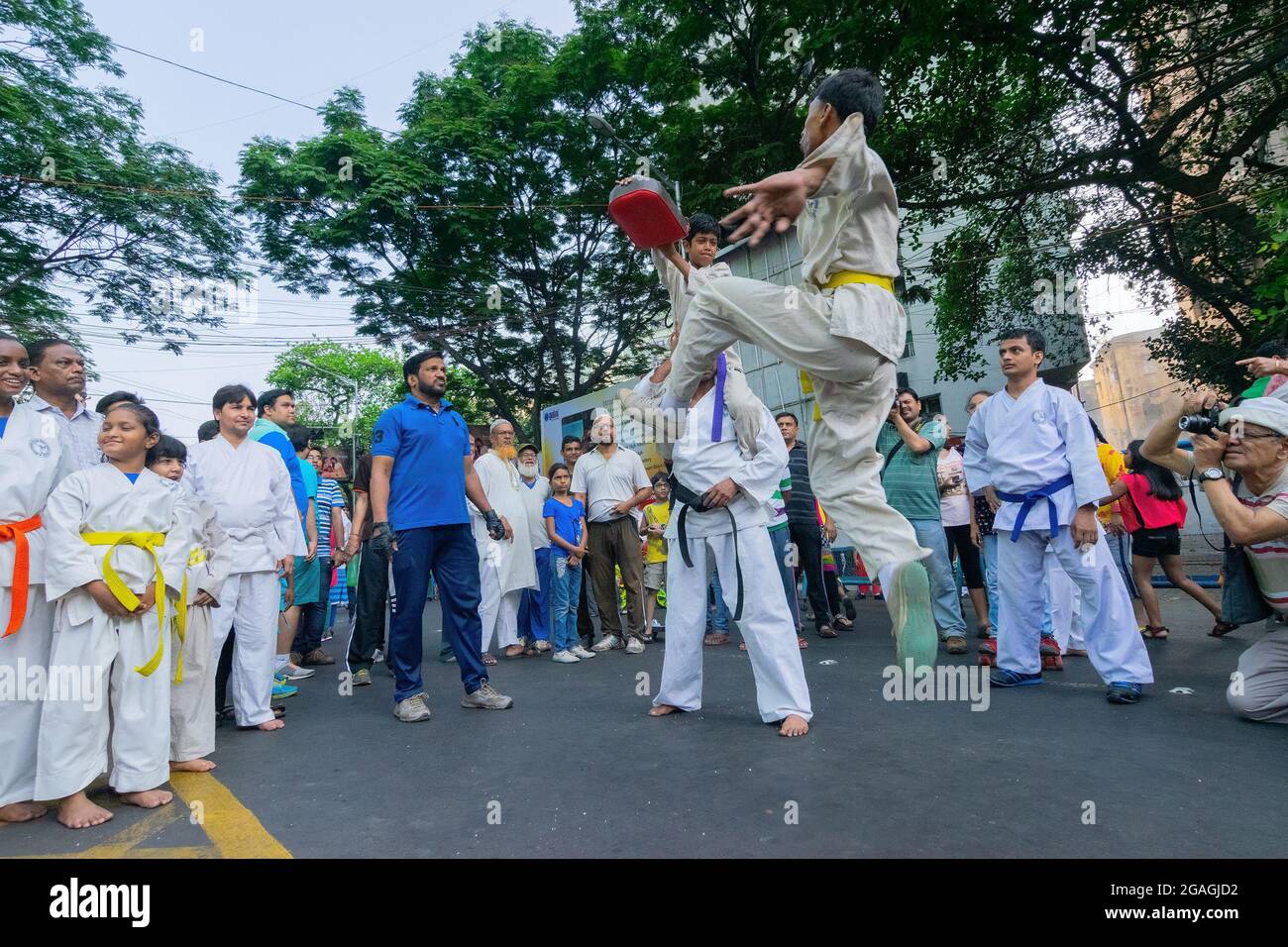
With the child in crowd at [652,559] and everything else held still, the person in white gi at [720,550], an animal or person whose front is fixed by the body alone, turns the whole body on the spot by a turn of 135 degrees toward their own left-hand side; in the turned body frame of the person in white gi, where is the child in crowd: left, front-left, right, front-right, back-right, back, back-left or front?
front-left

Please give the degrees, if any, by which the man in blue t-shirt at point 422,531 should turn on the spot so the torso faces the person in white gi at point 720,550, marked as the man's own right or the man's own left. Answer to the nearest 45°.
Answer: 0° — they already face them

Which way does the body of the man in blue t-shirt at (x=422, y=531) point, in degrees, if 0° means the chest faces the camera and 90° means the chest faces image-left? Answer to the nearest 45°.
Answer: approximately 315°

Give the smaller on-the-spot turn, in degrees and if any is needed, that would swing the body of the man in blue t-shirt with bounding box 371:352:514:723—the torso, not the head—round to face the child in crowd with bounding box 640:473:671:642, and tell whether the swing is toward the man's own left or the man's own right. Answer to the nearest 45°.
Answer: approximately 90° to the man's own left

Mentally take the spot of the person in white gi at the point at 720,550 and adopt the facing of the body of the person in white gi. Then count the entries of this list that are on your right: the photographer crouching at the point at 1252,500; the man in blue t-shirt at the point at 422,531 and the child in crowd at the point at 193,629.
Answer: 2

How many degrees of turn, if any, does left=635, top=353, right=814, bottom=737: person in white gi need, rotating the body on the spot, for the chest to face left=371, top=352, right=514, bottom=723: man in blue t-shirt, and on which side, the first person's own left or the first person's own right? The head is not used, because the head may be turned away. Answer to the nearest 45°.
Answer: approximately 90° to the first person's own right
